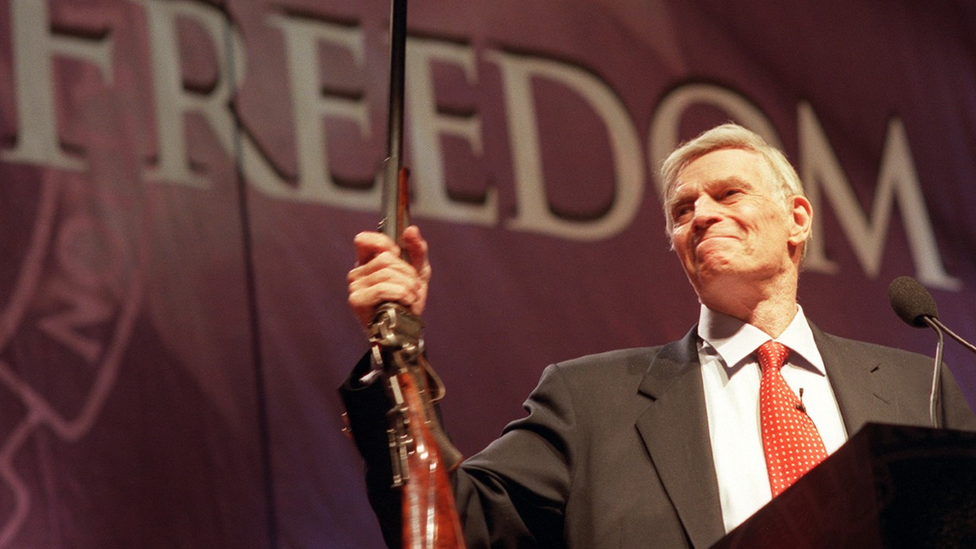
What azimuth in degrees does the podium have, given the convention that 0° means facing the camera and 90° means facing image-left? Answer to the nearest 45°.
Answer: approximately 315°

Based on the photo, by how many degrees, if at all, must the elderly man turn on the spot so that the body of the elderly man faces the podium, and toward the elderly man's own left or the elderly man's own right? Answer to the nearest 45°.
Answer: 0° — they already face it

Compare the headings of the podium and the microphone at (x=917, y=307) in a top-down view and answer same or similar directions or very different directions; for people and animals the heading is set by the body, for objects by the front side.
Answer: very different directions

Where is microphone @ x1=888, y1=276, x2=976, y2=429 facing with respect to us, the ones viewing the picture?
facing away from the viewer and to the left of the viewer

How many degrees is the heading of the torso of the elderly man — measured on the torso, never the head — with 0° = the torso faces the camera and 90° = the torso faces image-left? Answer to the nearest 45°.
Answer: approximately 0°

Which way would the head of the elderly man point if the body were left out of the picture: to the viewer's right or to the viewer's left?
to the viewer's left

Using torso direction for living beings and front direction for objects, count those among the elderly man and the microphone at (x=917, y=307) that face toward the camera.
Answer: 1
